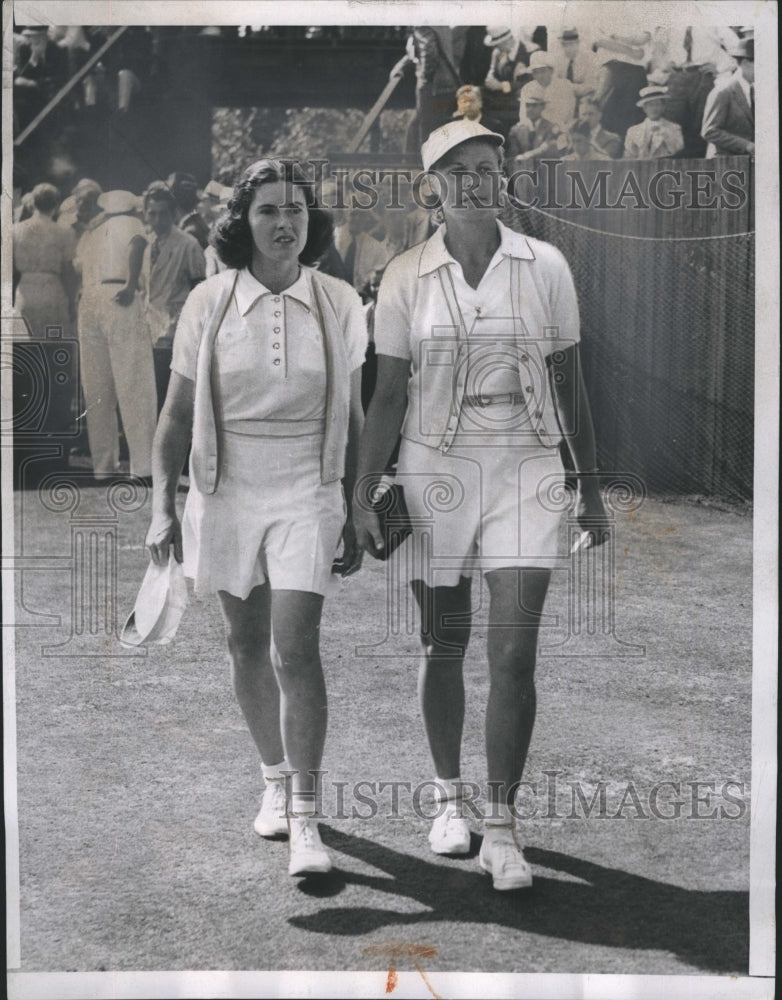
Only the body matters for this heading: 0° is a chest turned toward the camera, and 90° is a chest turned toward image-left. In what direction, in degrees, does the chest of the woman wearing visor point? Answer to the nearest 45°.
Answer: approximately 0°

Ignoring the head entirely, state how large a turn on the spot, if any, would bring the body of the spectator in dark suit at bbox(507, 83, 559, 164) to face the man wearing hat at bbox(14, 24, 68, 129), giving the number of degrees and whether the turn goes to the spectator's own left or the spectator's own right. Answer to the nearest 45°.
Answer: approximately 90° to the spectator's own right

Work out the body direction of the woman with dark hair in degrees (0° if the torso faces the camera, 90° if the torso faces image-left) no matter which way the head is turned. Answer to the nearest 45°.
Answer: approximately 0°

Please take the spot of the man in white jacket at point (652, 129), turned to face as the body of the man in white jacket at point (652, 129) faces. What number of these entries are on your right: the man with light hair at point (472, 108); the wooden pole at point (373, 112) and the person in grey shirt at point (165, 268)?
3
